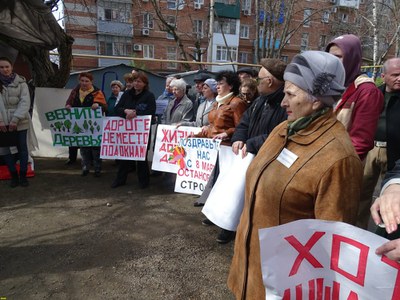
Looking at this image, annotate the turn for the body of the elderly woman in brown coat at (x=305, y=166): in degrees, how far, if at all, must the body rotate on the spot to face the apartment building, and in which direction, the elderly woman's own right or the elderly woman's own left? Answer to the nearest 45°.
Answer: approximately 90° to the elderly woman's own right

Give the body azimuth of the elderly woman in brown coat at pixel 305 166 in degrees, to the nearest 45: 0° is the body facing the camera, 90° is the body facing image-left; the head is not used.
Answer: approximately 45°

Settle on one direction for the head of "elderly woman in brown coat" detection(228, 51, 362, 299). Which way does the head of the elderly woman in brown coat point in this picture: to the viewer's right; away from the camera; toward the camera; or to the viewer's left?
to the viewer's left
